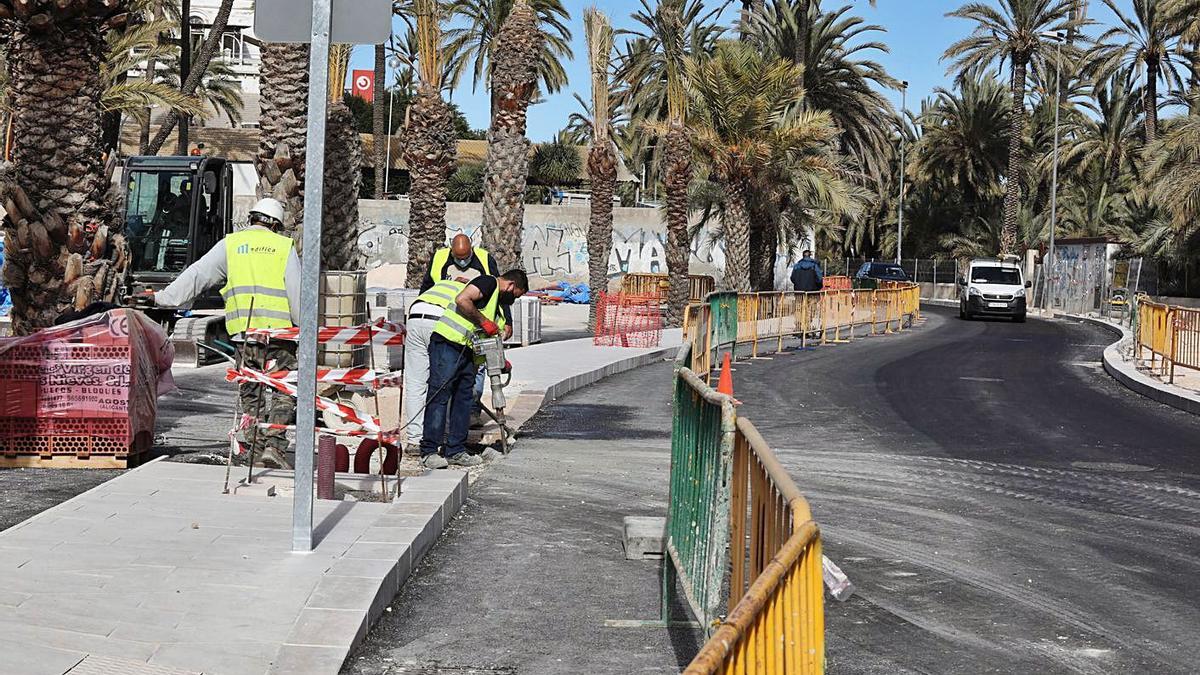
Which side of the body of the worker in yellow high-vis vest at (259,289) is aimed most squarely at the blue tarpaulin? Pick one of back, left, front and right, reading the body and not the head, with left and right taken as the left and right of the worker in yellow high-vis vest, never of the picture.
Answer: front

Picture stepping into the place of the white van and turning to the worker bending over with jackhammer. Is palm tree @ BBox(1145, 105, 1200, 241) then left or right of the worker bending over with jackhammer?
left

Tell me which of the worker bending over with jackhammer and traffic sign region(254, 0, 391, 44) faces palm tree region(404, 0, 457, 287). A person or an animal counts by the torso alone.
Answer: the traffic sign

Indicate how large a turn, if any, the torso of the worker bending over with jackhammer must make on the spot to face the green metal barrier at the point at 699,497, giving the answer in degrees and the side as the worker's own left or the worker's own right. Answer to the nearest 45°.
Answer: approximately 90° to the worker's own right

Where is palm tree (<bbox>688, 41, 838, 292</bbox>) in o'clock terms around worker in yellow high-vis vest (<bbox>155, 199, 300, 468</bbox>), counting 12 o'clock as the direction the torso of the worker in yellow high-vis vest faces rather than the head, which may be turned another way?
The palm tree is roughly at 1 o'clock from the worker in yellow high-vis vest.

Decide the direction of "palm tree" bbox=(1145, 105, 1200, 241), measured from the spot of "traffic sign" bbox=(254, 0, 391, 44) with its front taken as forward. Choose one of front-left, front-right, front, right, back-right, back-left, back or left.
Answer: front-right

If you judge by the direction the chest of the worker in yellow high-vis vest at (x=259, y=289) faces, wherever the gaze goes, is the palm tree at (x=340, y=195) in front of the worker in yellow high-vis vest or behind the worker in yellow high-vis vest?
in front

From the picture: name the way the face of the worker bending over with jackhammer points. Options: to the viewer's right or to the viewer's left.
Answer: to the viewer's right

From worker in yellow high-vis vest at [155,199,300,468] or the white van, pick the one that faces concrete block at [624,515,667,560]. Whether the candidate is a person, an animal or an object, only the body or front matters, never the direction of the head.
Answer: the white van

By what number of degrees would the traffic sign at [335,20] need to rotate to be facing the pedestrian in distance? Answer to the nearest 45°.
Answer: approximately 45° to its right

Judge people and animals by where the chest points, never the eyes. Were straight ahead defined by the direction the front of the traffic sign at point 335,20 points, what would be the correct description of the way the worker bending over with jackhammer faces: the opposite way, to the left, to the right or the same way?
to the right

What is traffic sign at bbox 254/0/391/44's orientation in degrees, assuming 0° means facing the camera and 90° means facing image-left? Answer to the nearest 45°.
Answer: approximately 180°

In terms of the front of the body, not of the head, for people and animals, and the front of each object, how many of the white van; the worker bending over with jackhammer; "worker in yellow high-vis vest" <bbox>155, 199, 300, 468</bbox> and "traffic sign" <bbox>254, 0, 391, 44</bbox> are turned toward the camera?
1

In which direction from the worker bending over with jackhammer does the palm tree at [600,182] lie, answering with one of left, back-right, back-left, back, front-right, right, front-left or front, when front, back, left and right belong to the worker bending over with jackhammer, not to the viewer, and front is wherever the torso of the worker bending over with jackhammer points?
left

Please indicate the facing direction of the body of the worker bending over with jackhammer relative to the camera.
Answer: to the viewer's right

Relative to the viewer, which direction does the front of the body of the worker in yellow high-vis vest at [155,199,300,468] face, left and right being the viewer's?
facing away from the viewer
